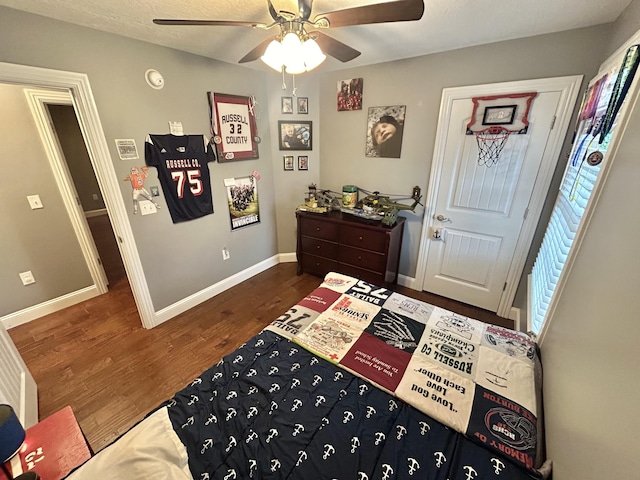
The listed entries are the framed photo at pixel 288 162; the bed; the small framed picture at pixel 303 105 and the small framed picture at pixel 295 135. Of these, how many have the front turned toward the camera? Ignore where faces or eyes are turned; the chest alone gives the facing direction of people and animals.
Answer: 3

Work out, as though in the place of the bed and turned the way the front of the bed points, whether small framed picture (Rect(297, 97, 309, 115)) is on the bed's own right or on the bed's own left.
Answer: on the bed's own left

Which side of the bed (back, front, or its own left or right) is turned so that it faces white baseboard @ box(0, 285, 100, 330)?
left

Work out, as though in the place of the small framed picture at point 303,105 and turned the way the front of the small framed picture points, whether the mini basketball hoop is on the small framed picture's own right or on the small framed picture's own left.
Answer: on the small framed picture's own left

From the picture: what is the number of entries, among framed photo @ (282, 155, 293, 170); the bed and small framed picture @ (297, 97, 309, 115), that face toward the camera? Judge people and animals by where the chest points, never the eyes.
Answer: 2

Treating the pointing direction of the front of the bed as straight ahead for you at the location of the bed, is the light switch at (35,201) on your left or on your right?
on your left

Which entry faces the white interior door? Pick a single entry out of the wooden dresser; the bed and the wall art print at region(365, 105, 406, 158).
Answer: the bed

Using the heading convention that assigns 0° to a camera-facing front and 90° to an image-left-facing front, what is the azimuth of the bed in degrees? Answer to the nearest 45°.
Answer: approximately 225°

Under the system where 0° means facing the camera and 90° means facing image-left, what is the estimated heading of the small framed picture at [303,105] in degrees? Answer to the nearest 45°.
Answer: approximately 0°

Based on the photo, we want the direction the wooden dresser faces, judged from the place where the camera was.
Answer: facing the viewer and to the left of the viewer

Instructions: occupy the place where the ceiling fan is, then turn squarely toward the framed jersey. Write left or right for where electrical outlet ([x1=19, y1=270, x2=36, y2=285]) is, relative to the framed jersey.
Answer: left
